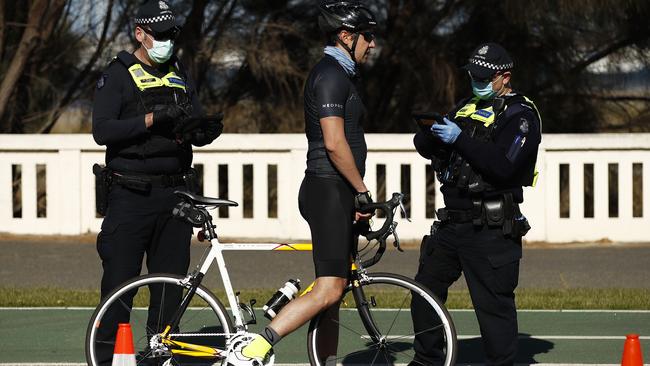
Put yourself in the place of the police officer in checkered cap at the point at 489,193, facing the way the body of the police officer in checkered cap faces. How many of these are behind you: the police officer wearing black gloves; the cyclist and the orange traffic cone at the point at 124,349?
0

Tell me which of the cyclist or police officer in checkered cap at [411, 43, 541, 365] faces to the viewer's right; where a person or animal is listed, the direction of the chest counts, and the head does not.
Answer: the cyclist

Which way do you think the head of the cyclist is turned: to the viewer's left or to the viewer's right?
to the viewer's right

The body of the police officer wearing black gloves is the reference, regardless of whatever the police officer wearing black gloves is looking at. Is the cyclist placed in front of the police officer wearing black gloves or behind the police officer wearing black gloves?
in front

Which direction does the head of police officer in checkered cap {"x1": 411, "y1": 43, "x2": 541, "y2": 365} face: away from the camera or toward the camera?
toward the camera

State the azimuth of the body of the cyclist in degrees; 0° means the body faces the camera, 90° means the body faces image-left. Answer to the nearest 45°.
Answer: approximately 270°

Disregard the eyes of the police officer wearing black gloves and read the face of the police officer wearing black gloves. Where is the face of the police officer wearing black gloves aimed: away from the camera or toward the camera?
toward the camera

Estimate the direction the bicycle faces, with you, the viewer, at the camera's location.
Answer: facing to the right of the viewer

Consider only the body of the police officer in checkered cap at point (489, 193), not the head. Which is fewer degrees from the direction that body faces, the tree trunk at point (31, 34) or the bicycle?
the bicycle

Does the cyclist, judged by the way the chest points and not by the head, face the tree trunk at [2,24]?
no

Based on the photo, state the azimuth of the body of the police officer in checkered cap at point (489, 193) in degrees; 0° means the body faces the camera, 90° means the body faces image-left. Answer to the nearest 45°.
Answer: approximately 45°
